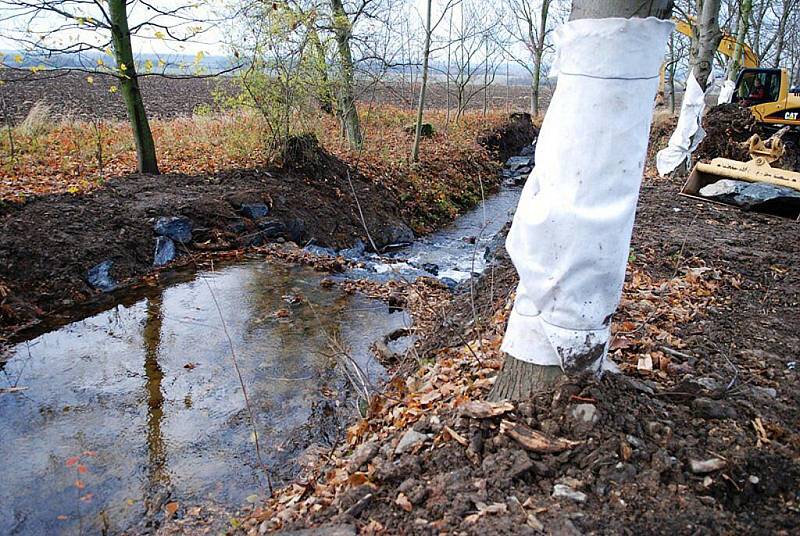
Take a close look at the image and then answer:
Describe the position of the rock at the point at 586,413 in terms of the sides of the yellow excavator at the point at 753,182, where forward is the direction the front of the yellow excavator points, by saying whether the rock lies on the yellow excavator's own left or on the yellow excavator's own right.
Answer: on the yellow excavator's own left

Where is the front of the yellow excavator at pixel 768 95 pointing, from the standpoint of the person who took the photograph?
facing to the left of the viewer

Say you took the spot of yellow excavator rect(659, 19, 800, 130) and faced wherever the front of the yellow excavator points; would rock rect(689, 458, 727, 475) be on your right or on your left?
on your left

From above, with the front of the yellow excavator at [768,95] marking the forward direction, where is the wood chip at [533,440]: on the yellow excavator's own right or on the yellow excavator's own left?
on the yellow excavator's own left
